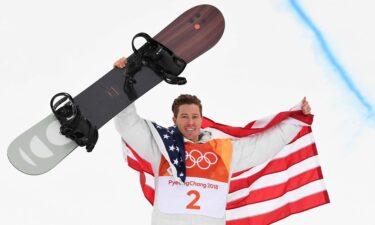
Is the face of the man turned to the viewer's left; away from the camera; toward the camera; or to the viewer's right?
toward the camera

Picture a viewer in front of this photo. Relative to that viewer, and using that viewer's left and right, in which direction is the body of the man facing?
facing the viewer
